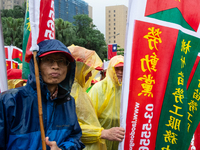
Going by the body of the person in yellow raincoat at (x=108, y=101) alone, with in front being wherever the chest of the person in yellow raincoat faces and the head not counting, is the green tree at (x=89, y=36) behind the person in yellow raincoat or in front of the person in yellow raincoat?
behind

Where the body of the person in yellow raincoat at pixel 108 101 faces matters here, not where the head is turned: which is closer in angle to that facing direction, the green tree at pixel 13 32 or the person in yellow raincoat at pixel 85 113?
the person in yellow raincoat

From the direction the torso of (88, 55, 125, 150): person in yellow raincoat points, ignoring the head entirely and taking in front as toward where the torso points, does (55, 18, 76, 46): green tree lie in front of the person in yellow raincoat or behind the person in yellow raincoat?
behind

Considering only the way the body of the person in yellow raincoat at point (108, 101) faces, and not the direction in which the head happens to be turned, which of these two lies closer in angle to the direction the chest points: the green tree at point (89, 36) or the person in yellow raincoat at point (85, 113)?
the person in yellow raincoat

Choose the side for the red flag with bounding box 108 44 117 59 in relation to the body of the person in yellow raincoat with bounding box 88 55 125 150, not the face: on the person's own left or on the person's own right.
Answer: on the person's own left
